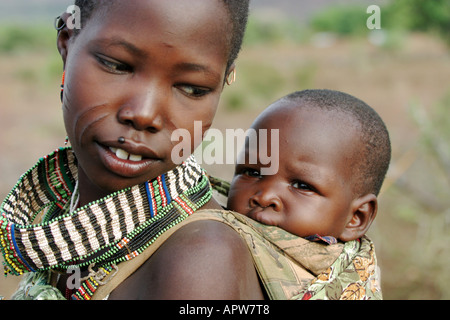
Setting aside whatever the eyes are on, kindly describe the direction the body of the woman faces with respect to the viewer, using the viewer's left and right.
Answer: facing the viewer and to the left of the viewer

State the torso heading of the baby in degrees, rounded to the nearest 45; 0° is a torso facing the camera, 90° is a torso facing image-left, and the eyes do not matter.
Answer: approximately 45°

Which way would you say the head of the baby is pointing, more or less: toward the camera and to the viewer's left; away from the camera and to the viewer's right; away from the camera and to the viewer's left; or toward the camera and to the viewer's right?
toward the camera and to the viewer's left
